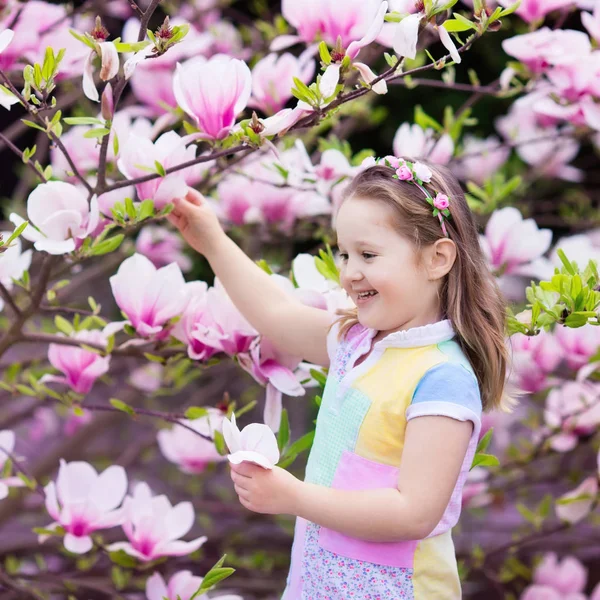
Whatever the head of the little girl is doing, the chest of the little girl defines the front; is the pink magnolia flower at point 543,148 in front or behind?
behind

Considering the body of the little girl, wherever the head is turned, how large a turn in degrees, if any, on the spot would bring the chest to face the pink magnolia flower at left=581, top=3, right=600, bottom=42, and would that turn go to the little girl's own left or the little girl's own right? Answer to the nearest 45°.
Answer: approximately 180°

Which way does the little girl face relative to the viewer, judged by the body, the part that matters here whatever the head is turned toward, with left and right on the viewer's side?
facing the viewer and to the left of the viewer

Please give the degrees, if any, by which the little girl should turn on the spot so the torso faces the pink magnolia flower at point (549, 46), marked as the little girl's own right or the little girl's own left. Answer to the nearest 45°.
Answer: approximately 180°
